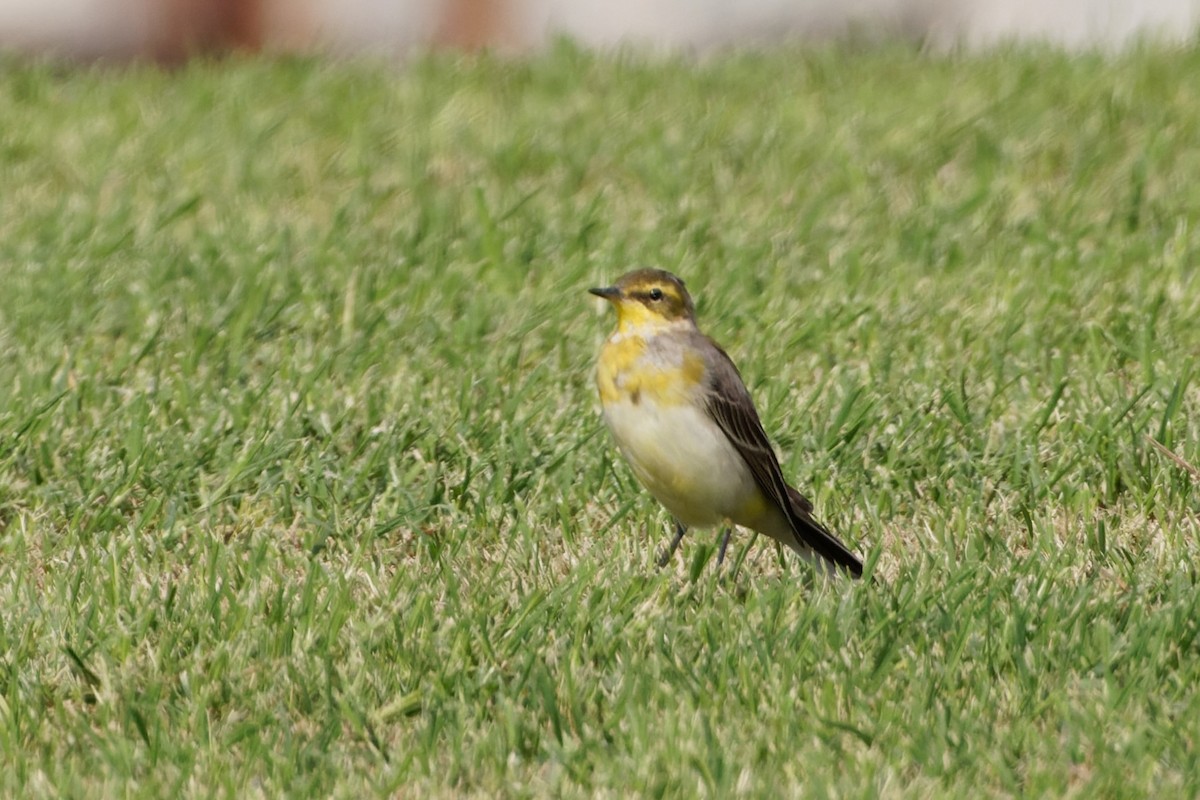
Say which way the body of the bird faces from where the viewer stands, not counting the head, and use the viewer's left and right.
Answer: facing the viewer and to the left of the viewer
